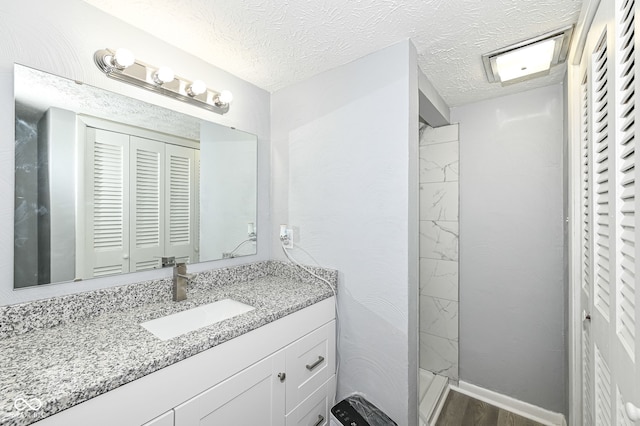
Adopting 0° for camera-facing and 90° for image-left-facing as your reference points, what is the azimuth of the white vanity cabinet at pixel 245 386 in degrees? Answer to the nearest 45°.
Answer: approximately 315°

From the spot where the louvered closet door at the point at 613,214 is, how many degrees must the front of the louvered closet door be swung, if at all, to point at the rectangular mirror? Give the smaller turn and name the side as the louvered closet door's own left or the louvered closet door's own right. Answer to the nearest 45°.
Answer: approximately 45° to the louvered closet door's own left

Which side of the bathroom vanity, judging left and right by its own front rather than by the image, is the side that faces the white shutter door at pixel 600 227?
front

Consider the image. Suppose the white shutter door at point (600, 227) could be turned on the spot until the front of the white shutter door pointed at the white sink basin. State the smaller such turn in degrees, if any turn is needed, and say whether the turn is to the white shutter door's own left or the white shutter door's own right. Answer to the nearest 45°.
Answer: approximately 45° to the white shutter door's own left

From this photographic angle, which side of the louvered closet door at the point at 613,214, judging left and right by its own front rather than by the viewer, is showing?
left

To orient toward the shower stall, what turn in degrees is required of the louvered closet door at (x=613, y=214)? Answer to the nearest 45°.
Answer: approximately 45° to its right

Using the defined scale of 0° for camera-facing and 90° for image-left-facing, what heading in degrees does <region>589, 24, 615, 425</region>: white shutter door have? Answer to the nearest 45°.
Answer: approximately 90°

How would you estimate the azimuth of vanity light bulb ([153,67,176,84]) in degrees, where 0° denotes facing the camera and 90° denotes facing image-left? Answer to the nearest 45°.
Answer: approximately 315°

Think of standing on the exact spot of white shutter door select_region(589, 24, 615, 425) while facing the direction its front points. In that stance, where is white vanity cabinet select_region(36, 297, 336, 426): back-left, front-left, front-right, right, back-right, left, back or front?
front-left

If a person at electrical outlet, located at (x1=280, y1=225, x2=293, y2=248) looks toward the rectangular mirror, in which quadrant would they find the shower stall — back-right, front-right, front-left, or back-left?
back-left
